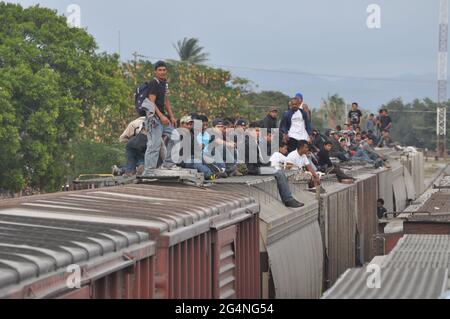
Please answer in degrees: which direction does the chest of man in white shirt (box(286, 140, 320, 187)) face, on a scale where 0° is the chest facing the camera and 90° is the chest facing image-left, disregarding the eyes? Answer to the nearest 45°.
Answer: approximately 315°

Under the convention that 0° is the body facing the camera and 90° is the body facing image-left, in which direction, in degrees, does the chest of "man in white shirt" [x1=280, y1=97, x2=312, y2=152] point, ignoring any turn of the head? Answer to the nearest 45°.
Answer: approximately 0°

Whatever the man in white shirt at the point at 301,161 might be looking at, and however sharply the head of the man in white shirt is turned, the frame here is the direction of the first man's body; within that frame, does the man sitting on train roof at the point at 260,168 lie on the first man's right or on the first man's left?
on the first man's right
